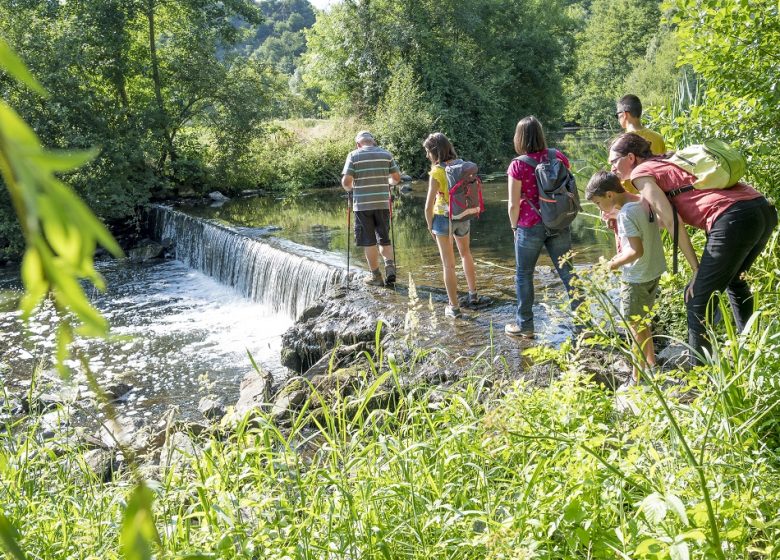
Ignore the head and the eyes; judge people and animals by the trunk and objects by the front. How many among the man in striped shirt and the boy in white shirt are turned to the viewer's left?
1

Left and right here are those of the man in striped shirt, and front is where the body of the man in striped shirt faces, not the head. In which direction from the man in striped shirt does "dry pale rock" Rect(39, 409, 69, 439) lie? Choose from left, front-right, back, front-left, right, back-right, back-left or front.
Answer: back-left

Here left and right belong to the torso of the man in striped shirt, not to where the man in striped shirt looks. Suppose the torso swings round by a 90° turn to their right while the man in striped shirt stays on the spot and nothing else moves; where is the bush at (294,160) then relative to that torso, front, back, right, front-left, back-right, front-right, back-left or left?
left

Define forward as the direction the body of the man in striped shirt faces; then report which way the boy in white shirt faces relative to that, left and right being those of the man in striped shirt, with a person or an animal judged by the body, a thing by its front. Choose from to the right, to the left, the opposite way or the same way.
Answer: to the left

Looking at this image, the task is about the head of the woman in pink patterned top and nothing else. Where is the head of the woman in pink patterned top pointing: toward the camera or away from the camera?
away from the camera

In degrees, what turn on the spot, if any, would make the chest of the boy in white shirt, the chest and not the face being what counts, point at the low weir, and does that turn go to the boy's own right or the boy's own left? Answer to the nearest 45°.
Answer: approximately 45° to the boy's own right

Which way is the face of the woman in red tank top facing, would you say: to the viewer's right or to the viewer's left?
to the viewer's left

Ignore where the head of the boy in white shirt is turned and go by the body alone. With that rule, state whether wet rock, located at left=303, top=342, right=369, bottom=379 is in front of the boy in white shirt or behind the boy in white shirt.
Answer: in front

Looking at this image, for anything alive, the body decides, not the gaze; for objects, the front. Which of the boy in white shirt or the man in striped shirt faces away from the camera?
the man in striped shirt

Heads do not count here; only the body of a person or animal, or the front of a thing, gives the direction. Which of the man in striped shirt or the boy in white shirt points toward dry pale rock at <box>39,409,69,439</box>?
the boy in white shirt

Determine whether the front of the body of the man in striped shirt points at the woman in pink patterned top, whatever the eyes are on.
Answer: no

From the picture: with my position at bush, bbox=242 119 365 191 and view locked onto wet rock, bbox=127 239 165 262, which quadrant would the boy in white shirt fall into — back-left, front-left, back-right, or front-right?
front-left

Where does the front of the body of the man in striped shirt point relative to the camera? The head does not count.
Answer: away from the camera

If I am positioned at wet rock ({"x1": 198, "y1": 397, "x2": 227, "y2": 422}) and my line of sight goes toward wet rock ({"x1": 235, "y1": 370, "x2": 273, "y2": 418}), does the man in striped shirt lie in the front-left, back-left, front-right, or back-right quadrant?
front-left

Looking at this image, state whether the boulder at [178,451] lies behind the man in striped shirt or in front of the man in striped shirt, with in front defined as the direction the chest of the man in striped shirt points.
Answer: behind

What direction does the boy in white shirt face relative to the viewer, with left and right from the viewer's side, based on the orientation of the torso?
facing to the left of the viewer

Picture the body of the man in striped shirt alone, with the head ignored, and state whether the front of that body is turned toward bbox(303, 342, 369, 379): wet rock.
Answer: no
